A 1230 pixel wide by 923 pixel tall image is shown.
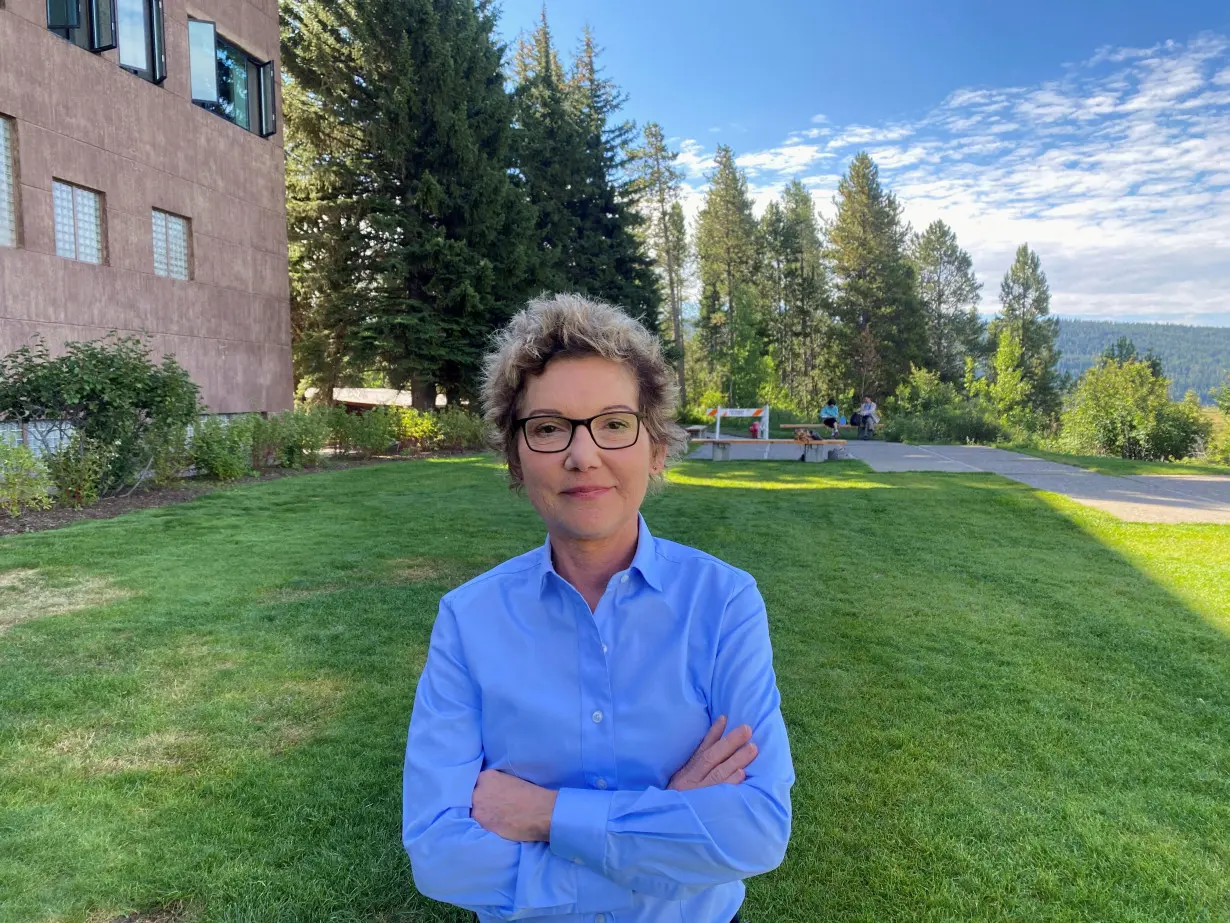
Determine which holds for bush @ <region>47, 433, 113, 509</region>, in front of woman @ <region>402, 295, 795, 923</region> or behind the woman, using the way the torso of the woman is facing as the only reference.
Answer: behind

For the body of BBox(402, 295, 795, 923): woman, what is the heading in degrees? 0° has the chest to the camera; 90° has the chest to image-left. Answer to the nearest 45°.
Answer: approximately 0°

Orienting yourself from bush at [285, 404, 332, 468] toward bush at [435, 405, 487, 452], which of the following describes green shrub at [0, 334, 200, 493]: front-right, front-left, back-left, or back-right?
back-right

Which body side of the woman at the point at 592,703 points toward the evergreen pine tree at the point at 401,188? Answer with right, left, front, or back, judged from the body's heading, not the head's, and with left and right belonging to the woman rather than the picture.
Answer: back

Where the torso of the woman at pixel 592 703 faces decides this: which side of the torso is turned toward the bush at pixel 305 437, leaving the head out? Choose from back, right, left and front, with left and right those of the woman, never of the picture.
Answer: back

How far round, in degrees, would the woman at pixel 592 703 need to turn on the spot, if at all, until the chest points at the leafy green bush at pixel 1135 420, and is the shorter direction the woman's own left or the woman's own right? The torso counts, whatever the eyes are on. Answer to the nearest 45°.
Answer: approximately 135° to the woman's own left

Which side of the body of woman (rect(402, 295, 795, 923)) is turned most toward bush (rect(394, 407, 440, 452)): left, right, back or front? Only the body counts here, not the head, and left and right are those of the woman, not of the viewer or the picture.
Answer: back

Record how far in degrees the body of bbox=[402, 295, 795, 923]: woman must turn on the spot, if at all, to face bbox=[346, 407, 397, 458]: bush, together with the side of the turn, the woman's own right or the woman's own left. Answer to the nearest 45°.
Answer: approximately 180°

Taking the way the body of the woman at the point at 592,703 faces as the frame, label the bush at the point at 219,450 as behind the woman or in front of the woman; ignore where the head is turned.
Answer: behind

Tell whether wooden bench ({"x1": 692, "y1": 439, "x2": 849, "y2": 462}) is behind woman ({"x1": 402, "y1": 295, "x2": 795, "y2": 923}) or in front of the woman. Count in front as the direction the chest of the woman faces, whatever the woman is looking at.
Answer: behind

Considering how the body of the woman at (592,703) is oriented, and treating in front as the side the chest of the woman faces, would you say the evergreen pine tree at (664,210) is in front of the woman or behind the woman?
behind
